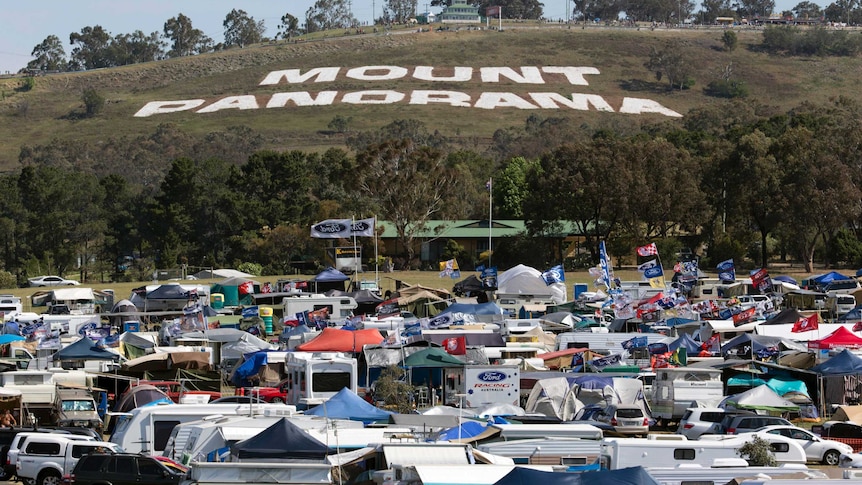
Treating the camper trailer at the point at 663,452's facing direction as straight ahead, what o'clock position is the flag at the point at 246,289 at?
The flag is roughly at 8 o'clock from the camper trailer.

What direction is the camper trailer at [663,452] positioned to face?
to the viewer's right

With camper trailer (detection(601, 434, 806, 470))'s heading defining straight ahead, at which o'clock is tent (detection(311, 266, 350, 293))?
The tent is roughly at 8 o'clock from the camper trailer.

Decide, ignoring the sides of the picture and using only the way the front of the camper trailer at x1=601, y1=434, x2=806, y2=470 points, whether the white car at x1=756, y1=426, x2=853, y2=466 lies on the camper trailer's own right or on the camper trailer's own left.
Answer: on the camper trailer's own left

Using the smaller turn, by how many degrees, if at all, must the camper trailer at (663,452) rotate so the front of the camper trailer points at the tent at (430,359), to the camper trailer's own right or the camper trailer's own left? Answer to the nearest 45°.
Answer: approximately 135° to the camper trailer's own left

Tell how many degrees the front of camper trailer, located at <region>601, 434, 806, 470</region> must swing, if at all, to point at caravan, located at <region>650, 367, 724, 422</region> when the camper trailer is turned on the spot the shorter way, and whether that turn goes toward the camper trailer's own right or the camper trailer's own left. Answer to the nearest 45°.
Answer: approximately 90° to the camper trailer's own left

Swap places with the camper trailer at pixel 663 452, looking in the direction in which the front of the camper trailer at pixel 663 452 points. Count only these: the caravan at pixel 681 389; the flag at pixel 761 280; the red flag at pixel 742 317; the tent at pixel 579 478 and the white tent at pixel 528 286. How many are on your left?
4
